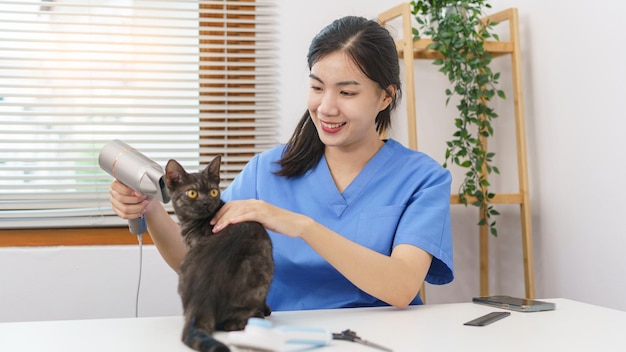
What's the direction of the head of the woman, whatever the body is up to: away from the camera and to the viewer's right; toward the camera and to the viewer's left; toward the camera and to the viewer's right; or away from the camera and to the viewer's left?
toward the camera and to the viewer's left

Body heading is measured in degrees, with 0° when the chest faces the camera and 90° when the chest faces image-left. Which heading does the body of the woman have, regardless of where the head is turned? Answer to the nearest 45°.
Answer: approximately 45°

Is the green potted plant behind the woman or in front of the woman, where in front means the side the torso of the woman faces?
behind

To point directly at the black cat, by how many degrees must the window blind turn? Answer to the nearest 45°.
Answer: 0° — it already faces it

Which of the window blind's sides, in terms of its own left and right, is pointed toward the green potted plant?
left

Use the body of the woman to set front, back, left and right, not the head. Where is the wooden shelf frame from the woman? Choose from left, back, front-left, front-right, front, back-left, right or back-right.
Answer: back

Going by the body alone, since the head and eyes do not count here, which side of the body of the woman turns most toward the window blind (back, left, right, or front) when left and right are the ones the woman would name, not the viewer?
right
